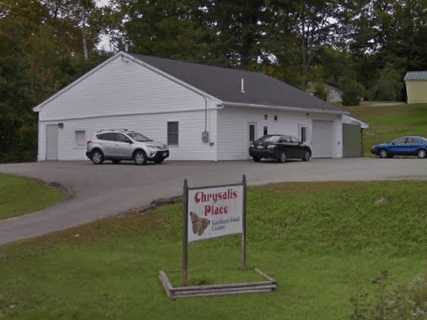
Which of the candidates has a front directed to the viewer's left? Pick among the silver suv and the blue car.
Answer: the blue car

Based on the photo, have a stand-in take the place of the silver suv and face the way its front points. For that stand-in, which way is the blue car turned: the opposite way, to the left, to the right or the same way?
the opposite way

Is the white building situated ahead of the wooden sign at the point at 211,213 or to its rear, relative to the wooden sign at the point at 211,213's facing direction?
to the rear

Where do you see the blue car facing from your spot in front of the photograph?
facing to the left of the viewer

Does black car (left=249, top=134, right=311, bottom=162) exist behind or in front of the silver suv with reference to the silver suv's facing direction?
in front

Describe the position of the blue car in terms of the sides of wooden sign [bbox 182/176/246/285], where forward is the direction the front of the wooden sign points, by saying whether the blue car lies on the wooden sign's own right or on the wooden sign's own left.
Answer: on the wooden sign's own left

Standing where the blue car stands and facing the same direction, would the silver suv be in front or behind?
in front

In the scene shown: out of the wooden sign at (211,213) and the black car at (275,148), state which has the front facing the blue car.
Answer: the black car

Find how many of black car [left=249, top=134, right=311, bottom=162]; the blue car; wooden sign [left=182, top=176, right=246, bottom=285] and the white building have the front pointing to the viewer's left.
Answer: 1

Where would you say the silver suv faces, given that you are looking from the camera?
facing the viewer and to the right of the viewer

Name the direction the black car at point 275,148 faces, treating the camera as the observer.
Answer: facing away from the viewer and to the right of the viewer

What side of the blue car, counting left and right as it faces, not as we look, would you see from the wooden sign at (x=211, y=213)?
left

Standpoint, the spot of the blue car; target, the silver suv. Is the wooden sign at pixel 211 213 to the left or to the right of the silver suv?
left
